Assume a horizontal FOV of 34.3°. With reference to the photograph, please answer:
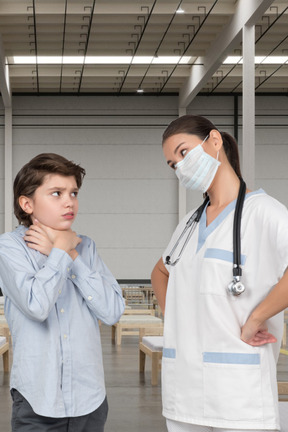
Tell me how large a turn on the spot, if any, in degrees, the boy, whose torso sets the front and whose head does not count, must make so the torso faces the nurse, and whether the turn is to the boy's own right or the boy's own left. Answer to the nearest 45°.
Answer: approximately 45° to the boy's own left

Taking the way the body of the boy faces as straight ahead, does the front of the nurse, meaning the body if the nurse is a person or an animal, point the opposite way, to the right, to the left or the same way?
to the right

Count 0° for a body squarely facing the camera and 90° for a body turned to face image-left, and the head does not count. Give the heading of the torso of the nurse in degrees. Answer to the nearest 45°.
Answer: approximately 45°

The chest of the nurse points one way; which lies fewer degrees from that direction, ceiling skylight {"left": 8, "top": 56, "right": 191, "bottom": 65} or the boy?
the boy

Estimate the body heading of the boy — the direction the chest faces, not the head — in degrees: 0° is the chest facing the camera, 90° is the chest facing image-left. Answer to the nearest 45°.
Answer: approximately 315°

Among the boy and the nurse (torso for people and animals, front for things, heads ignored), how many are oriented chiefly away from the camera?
0

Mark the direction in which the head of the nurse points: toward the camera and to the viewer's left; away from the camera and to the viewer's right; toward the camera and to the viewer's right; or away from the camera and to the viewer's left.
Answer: toward the camera and to the viewer's left

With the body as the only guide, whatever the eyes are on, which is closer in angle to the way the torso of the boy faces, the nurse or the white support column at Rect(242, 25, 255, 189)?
the nurse

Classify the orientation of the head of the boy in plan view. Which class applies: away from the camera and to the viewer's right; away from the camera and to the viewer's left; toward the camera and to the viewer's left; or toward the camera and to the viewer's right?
toward the camera and to the viewer's right
